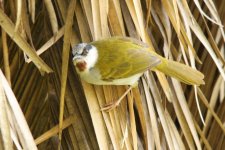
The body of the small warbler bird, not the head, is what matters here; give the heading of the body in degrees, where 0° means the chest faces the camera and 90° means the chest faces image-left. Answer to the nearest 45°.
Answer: approximately 90°
